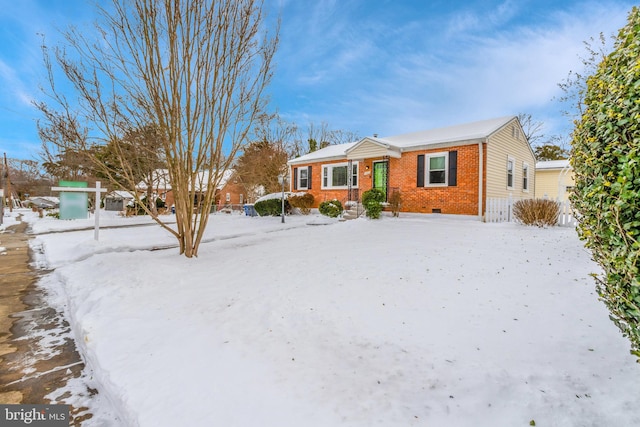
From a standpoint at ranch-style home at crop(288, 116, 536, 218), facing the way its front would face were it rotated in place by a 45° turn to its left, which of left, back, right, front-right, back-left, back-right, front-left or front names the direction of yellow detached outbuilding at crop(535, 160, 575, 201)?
back-left

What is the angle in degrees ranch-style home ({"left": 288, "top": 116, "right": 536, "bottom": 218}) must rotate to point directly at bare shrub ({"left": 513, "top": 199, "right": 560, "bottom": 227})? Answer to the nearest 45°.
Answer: approximately 90° to its left

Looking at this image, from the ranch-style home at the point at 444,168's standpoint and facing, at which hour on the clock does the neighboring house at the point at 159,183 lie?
The neighboring house is roughly at 2 o'clock from the ranch-style home.

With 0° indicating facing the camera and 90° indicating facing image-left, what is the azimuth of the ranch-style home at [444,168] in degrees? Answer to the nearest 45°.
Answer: approximately 45°

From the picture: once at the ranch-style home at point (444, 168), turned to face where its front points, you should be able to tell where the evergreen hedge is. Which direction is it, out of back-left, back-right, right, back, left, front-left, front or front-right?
front-left

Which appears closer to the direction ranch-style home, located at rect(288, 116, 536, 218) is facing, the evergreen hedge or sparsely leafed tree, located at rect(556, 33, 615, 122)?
the evergreen hedge

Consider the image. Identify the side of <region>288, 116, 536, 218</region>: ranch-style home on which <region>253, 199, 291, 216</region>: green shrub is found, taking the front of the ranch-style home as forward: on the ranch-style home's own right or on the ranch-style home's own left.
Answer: on the ranch-style home's own right

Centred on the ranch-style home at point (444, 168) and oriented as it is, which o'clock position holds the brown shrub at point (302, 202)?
The brown shrub is roughly at 2 o'clock from the ranch-style home.

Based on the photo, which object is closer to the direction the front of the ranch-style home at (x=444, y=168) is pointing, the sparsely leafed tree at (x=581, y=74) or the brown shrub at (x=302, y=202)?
the brown shrub

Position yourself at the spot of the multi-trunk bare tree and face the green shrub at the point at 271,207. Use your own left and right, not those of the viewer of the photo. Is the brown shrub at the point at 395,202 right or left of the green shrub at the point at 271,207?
right

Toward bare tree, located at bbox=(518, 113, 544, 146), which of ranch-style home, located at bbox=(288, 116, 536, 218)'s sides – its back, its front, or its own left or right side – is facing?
back
